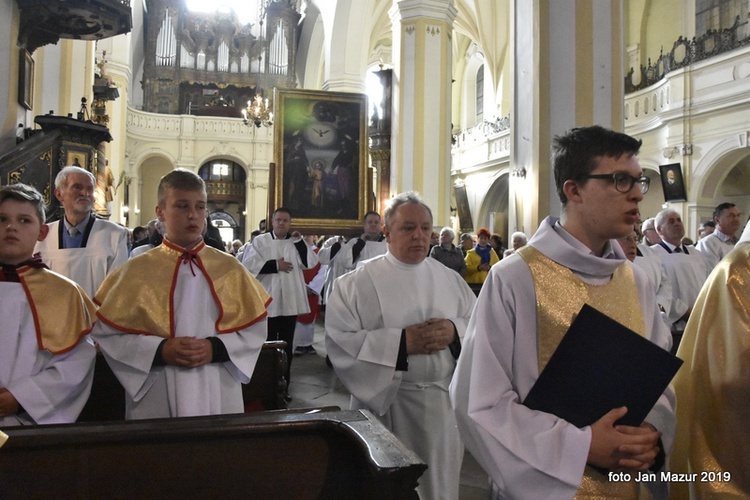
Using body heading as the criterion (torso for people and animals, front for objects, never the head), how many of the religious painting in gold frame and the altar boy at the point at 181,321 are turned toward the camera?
2

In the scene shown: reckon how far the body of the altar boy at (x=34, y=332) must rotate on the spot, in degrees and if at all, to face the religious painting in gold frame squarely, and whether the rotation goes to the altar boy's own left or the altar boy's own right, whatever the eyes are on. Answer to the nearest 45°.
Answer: approximately 180°

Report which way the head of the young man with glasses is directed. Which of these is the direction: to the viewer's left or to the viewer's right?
to the viewer's right

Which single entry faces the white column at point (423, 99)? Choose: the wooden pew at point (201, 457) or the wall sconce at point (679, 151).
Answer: the wall sconce

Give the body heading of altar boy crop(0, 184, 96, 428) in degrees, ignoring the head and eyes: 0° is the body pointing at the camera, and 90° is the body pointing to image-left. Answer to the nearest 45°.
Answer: approximately 45°

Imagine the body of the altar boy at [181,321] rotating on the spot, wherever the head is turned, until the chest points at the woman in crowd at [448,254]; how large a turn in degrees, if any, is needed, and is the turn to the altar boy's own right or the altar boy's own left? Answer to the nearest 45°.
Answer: approximately 135° to the altar boy's own left

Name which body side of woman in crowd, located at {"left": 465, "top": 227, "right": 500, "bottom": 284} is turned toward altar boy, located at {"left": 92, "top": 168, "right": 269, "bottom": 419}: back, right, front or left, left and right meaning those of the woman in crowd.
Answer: front

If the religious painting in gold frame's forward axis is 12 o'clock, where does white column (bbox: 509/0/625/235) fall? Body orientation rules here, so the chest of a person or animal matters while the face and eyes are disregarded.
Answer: The white column is roughly at 9 o'clock from the religious painting in gold frame.

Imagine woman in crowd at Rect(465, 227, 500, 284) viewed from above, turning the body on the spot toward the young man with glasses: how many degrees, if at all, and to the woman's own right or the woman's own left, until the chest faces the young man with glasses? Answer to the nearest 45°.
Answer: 0° — they already face them

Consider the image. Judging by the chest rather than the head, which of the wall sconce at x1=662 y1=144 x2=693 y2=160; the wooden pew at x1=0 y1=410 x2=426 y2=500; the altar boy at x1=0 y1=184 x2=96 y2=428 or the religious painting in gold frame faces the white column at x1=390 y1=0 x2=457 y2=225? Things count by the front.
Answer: the wall sconce

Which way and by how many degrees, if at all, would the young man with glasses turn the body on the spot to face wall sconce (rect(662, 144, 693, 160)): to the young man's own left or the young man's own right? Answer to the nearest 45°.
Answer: approximately 135° to the young man's own left
